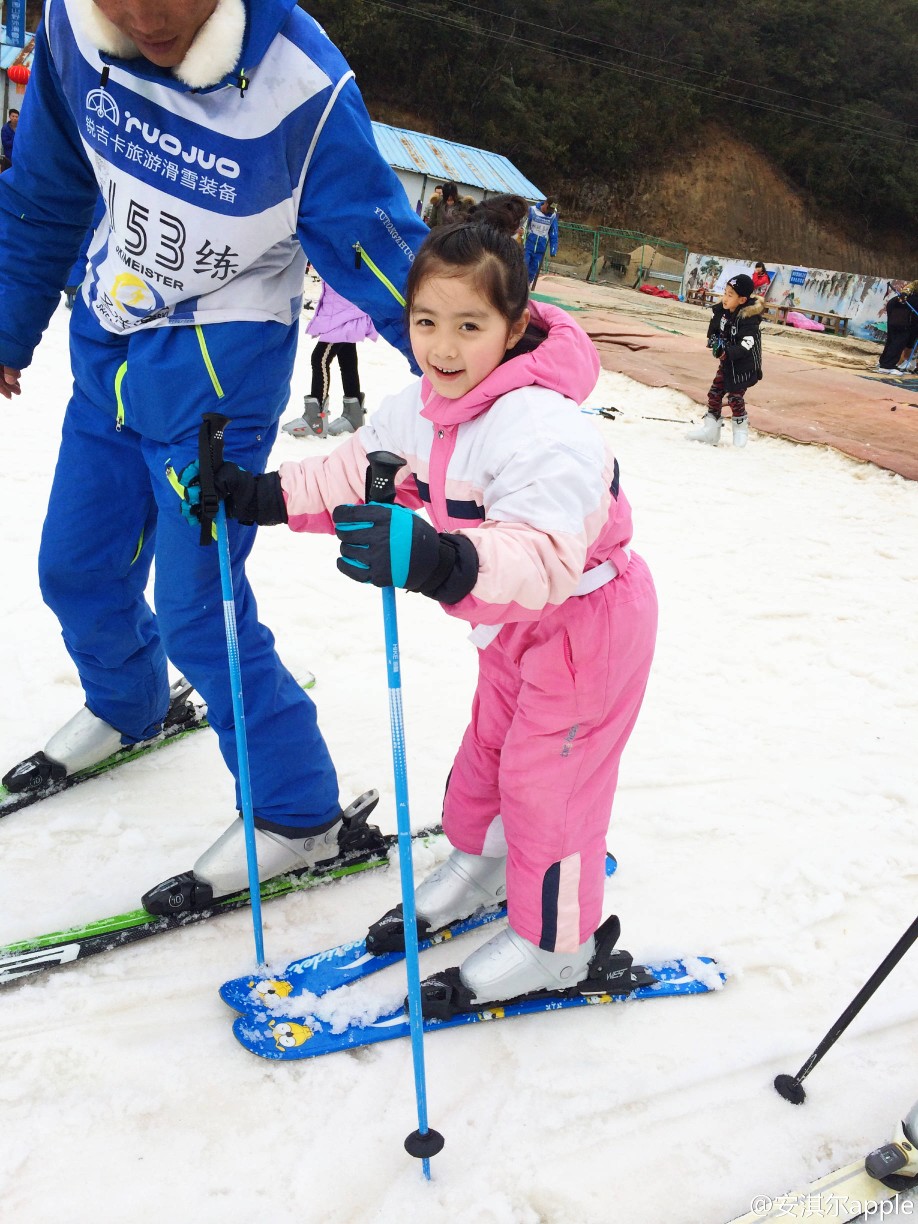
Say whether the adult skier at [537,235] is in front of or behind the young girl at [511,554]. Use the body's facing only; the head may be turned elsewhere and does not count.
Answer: behind

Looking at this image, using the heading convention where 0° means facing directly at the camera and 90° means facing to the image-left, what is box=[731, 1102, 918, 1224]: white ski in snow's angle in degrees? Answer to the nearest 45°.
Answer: approximately 45°

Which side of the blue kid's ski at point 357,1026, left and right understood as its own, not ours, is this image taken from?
left

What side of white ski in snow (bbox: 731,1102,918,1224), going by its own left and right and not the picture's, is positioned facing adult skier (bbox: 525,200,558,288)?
right

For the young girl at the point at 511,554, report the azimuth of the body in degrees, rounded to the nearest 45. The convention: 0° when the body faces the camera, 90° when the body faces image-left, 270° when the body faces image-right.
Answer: approximately 45°

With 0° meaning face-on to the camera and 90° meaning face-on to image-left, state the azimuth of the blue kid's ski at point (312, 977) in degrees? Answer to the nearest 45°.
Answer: approximately 45°

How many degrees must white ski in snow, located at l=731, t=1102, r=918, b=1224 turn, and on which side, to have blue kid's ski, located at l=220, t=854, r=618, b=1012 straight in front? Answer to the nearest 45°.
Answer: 0° — it already faces it

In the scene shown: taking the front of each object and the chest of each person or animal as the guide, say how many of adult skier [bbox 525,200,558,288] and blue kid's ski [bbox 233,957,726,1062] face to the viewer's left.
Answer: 1

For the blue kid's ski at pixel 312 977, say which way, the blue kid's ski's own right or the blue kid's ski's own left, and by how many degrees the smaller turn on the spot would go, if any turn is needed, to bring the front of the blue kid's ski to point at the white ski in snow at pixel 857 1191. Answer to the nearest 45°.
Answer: approximately 135° to the blue kid's ski's own left

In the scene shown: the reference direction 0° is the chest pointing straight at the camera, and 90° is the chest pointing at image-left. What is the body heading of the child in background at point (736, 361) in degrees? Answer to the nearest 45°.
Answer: approximately 45°
